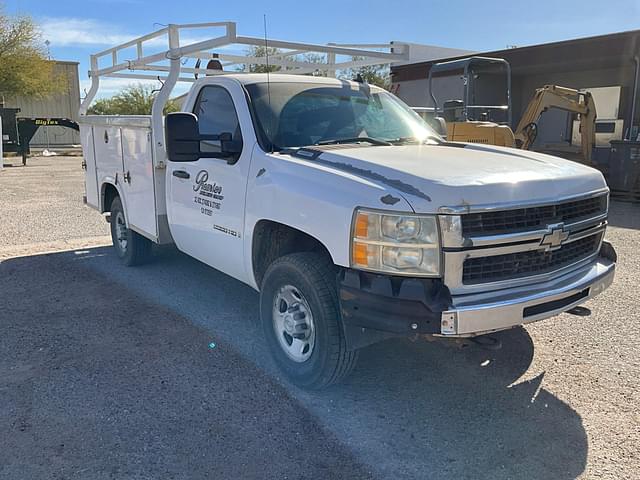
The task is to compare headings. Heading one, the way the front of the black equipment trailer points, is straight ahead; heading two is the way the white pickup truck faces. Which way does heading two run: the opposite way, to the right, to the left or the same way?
to the right

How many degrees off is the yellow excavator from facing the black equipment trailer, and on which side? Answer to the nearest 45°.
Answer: approximately 180°

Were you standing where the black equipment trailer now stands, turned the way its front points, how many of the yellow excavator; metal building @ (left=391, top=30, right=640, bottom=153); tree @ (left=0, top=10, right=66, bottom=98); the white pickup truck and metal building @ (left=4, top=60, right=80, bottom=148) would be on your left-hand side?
2

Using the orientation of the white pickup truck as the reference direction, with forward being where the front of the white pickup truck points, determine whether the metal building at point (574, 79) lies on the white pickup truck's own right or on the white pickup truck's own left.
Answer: on the white pickup truck's own left

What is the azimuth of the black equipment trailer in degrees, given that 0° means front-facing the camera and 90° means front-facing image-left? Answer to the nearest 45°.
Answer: approximately 270°

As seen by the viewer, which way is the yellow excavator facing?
to the viewer's right

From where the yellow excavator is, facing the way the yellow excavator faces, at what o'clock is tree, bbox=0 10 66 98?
The tree is roughly at 7 o'clock from the yellow excavator.

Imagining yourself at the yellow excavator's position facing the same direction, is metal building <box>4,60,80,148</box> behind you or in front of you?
behind

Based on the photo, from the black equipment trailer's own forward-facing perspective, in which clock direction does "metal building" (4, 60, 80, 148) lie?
The metal building is roughly at 9 o'clock from the black equipment trailer.

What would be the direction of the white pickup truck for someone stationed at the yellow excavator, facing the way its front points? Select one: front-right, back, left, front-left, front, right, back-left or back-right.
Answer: right

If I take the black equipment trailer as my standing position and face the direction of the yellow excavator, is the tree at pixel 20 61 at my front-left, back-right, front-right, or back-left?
back-left

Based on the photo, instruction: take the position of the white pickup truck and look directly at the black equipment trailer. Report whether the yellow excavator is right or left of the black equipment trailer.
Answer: right

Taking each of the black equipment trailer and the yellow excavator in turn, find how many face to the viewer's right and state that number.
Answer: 2

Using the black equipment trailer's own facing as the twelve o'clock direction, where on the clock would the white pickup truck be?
The white pickup truck is roughly at 3 o'clock from the black equipment trailer.
